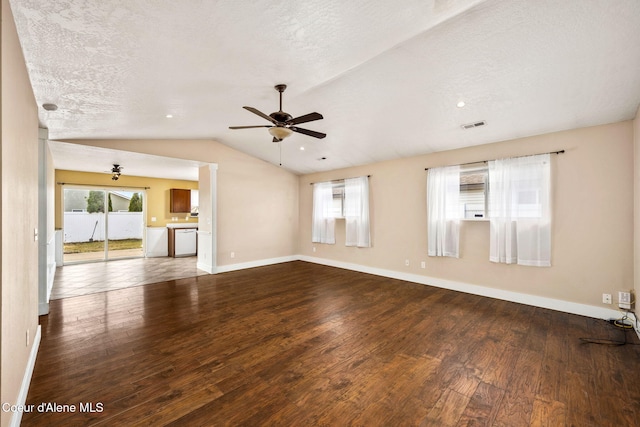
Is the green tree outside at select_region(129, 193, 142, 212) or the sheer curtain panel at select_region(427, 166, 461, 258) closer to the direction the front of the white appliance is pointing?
the sheer curtain panel

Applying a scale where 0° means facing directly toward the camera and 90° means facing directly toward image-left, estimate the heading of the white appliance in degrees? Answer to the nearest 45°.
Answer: approximately 0°

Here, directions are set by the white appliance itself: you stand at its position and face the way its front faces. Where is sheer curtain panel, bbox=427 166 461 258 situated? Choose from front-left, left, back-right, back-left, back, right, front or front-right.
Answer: front-left

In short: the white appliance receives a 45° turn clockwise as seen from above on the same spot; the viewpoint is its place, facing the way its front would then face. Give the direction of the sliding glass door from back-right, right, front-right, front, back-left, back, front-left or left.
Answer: front-right

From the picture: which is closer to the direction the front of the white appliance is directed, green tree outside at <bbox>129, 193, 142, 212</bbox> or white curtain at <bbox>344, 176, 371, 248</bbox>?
the white curtain

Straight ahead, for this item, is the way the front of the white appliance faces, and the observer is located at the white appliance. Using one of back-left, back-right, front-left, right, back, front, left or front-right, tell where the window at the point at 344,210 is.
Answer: front-left

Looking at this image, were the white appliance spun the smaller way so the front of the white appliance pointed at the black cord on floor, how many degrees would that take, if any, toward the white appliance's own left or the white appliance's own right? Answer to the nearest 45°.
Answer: approximately 45° to the white appliance's own left

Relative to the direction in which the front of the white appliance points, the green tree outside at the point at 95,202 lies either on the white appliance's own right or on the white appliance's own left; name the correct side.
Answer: on the white appliance's own right

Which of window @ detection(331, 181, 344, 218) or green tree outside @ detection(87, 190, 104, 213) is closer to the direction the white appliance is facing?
the window
